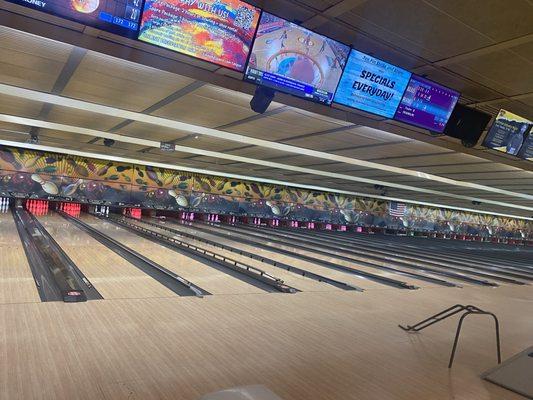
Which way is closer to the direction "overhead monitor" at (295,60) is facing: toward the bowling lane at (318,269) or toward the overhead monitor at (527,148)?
the overhead monitor

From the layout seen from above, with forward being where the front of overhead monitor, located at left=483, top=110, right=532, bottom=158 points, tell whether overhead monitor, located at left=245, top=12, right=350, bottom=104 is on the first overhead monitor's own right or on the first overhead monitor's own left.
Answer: on the first overhead monitor's own right

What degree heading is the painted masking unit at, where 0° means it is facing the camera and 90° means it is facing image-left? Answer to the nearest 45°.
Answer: approximately 315°

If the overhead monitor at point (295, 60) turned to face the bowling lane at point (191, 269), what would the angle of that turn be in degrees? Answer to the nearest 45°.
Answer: approximately 135° to its left

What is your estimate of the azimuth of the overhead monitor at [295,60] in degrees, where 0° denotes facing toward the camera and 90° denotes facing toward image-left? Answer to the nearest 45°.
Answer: approximately 315°

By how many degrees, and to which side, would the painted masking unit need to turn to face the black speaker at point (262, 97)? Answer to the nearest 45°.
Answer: approximately 45° to its right

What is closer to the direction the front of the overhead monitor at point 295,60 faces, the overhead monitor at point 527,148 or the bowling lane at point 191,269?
the overhead monitor

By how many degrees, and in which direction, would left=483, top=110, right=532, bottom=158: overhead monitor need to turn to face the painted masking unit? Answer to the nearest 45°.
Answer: approximately 180°
